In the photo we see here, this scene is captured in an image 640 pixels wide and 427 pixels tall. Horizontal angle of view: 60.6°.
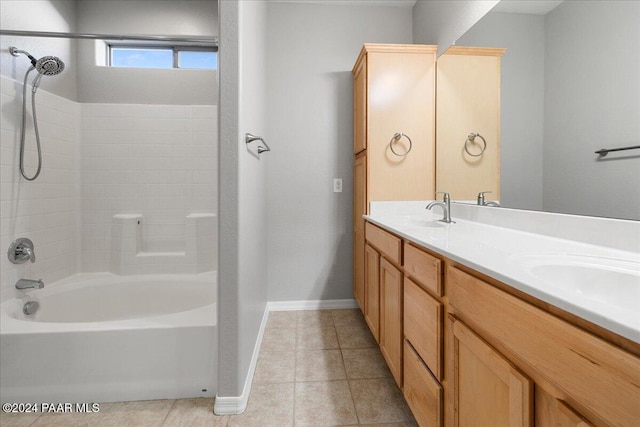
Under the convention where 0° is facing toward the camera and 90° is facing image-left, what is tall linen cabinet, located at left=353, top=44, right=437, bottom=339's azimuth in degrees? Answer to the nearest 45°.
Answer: approximately 90°

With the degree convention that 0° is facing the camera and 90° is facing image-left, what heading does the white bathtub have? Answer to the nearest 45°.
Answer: approximately 0°

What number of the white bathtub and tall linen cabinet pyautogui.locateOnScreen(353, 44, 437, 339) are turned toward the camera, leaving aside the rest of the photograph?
1

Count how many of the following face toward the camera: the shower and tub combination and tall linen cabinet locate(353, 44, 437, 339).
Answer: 1

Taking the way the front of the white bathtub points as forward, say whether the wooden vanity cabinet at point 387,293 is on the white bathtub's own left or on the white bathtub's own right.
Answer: on the white bathtub's own left

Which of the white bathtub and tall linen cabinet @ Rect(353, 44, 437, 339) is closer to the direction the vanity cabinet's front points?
the white bathtub

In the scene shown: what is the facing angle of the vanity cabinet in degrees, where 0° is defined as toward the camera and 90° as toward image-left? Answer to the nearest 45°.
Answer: approximately 45°
